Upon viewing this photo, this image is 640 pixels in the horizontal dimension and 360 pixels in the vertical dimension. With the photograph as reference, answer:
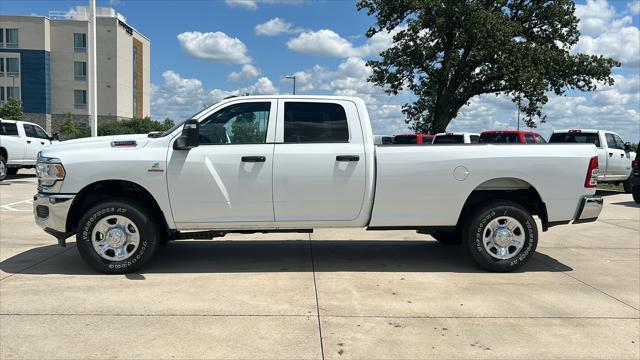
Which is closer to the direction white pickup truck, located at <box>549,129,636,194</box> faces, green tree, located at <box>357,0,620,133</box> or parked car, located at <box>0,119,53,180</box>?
the green tree

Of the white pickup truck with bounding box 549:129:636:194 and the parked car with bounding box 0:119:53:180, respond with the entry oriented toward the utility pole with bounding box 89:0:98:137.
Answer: the parked car

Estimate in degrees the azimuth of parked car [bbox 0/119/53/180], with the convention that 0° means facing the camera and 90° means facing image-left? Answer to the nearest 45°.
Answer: approximately 225°

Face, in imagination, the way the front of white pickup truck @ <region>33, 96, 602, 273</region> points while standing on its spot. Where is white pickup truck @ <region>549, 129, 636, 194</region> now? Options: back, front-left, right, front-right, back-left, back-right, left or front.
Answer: back-right

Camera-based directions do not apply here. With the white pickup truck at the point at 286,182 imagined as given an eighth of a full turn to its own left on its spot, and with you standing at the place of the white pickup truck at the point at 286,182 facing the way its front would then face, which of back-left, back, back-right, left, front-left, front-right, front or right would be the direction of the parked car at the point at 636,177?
back

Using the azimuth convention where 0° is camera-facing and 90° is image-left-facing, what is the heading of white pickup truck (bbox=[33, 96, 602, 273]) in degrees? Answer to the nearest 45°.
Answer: approximately 90°

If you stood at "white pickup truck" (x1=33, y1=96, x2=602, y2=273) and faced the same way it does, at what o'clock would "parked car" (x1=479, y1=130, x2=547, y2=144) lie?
The parked car is roughly at 4 o'clock from the white pickup truck.

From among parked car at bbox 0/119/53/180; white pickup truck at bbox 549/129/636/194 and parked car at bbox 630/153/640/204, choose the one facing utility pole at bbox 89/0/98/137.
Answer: parked car at bbox 0/119/53/180

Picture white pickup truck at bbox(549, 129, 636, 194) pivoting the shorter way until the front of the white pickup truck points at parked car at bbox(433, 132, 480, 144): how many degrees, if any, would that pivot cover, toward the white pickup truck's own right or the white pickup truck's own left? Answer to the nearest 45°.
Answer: approximately 135° to the white pickup truck's own left
